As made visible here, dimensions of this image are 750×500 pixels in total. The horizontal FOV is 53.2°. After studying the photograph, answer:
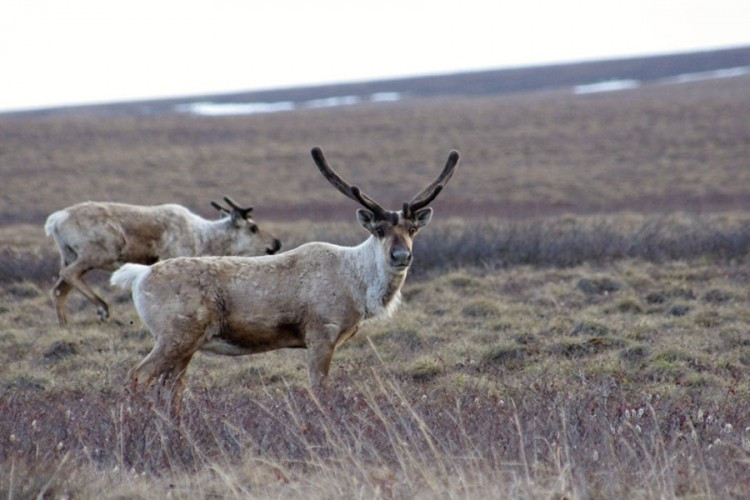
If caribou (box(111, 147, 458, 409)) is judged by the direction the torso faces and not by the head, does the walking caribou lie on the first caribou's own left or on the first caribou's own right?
on the first caribou's own left

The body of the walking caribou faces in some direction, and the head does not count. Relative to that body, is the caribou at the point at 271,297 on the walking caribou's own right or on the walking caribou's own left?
on the walking caribou's own right

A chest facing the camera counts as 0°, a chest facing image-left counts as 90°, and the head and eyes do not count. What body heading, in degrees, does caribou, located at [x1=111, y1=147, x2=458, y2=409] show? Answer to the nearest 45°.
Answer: approximately 270°

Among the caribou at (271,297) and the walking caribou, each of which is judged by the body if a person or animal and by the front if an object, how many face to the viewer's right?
2

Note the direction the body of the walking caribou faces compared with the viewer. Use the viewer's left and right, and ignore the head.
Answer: facing to the right of the viewer
